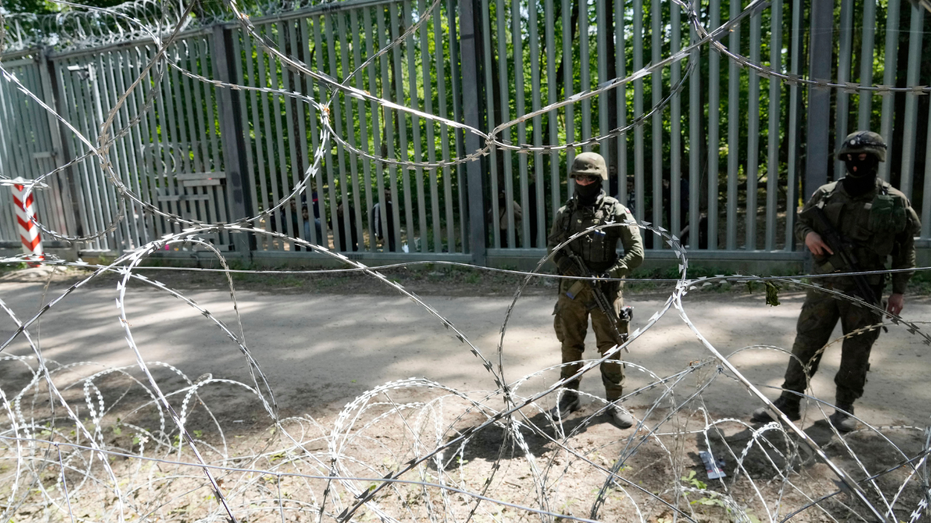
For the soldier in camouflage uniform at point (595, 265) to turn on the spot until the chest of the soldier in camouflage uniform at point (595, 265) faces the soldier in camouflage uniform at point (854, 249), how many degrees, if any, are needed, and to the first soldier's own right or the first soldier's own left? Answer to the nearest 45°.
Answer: approximately 90° to the first soldier's own left

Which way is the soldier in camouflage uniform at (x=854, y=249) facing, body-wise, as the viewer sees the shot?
toward the camera

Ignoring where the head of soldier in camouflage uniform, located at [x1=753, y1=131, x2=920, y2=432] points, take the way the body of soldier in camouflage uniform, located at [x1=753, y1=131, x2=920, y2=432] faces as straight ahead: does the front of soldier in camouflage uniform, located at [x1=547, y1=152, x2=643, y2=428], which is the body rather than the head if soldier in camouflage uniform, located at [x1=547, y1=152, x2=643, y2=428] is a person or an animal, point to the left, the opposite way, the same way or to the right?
the same way

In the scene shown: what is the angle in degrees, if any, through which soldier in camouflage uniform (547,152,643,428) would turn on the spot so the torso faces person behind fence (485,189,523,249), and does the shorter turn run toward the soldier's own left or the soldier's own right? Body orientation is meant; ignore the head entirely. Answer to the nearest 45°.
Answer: approximately 180°

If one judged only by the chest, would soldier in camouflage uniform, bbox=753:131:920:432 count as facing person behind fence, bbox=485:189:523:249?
no

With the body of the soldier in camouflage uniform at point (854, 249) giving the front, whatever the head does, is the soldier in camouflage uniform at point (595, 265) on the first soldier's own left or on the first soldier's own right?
on the first soldier's own right

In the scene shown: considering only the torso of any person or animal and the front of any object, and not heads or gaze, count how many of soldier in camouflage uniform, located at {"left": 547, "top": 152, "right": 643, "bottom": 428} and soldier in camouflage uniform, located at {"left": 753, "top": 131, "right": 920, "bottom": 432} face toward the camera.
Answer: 2

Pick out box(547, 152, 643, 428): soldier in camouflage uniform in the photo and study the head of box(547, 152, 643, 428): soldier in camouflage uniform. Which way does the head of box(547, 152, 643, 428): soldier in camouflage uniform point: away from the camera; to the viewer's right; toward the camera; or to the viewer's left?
toward the camera

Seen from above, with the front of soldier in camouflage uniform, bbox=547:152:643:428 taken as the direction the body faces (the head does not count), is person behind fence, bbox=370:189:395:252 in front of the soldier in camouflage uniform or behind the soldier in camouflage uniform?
behind
